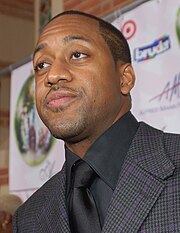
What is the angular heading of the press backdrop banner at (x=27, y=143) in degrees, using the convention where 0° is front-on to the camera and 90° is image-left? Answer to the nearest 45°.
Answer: approximately 45°

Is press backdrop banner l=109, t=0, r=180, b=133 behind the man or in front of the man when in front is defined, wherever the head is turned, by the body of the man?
behind

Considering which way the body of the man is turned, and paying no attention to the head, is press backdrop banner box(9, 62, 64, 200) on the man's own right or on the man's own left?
on the man's own right

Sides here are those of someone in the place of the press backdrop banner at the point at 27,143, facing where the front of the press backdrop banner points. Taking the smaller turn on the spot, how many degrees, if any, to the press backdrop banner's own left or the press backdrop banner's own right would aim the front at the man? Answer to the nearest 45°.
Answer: approximately 45° to the press backdrop banner's own left
